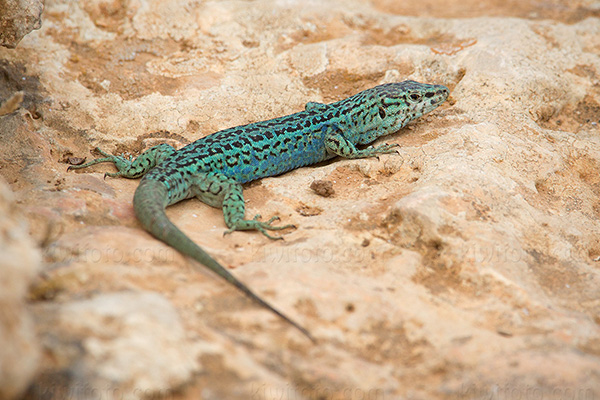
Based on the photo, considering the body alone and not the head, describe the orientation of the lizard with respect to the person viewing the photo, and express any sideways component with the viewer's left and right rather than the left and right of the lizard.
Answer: facing away from the viewer and to the right of the viewer
